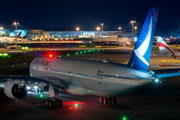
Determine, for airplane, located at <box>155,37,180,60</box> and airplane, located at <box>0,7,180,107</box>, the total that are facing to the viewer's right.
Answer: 1

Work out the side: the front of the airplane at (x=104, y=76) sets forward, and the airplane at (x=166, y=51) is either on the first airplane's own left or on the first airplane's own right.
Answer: on the first airplane's own right

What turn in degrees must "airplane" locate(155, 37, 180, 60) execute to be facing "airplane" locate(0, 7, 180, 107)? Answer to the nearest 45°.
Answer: approximately 90° to its right

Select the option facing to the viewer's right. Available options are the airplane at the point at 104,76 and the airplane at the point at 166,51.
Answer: the airplane at the point at 166,51

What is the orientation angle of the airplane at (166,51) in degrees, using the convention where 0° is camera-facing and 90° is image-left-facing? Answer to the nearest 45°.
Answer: approximately 270°
